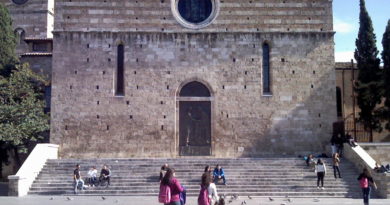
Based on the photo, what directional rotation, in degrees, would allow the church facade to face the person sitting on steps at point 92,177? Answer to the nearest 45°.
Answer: approximately 45° to its right

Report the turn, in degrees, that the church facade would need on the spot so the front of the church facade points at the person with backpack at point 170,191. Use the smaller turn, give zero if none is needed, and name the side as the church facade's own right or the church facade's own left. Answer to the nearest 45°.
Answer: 0° — it already faces them

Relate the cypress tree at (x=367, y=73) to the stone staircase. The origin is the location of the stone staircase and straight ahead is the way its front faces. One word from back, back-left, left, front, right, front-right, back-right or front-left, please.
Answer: back-left

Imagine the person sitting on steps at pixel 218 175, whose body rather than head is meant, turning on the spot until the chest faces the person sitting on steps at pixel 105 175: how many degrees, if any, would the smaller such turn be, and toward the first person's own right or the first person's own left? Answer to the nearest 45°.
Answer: approximately 90° to the first person's own right

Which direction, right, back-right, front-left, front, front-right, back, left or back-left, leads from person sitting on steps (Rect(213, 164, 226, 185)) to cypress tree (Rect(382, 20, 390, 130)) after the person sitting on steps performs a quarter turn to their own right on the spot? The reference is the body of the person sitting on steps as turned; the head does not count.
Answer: back-right

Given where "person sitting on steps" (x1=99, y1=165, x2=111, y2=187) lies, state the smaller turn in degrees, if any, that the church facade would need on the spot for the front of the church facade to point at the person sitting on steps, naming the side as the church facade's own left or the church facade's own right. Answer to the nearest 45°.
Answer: approximately 45° to the church facade's own right

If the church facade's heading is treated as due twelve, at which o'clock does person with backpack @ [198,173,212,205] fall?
The person with backpack is roughly at 12 o'clock from the church facade.

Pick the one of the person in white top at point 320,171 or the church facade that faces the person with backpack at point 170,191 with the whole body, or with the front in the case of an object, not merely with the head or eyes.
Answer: the church facade
